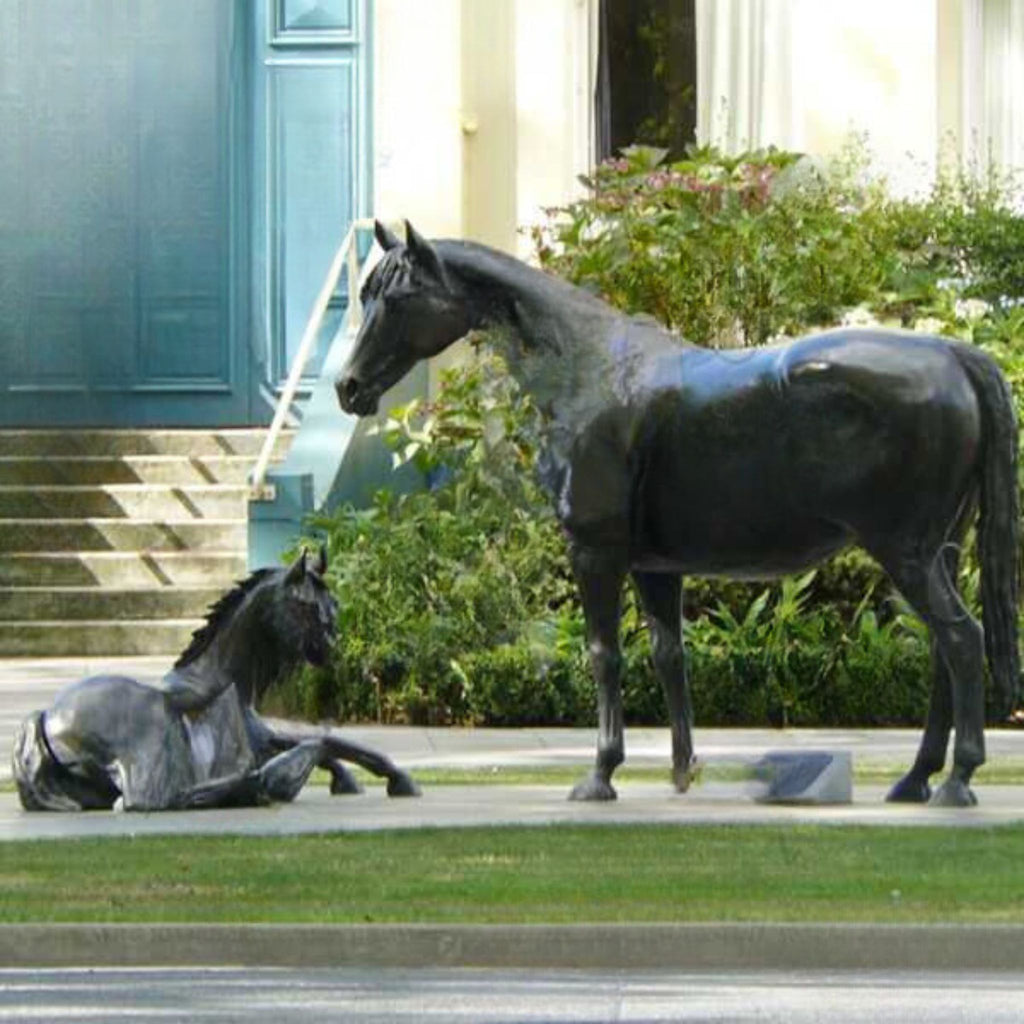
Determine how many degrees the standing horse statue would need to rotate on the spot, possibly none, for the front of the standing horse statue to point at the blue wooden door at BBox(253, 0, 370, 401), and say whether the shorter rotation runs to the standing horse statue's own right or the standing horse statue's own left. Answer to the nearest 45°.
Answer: approximately 90° to the standing horse statue's own right

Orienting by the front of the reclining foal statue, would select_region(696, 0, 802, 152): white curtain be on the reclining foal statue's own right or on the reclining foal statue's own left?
on the reclining foal statue's own left

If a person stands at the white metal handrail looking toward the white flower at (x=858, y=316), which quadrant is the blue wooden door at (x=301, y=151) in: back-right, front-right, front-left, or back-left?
back-left

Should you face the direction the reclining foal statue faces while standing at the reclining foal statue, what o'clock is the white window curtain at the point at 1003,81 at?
The white window curtain is roughly at 10 o'clock from the reclining foal statue.

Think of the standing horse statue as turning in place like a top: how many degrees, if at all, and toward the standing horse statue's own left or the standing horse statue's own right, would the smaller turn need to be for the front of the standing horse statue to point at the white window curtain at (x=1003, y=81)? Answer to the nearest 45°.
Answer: approximately 90° to the standing horse statue's own right

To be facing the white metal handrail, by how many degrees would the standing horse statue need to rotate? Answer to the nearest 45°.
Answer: approximately 90° to its right

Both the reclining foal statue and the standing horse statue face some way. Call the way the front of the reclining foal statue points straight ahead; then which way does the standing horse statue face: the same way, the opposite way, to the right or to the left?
the opposite way

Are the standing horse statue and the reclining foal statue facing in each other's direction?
yes

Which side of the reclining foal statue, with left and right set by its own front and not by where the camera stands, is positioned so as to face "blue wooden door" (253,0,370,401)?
left

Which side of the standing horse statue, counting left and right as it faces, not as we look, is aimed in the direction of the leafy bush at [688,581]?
right

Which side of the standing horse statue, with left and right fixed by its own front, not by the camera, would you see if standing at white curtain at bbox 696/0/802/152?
right

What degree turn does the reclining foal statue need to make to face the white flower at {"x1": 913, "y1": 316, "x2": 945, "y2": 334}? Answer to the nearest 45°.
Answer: approximately 45° to its left

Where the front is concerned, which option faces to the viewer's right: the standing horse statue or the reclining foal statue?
the reclining foal statue

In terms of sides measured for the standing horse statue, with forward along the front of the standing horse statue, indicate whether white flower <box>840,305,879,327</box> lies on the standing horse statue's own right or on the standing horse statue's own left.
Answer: on the standing horse statue's own right

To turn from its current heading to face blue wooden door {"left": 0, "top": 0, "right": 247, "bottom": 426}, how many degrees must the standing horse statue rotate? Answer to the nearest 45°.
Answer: approximately 90° to its right

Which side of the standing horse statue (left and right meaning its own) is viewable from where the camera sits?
left

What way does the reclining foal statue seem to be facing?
to the viewer's right
